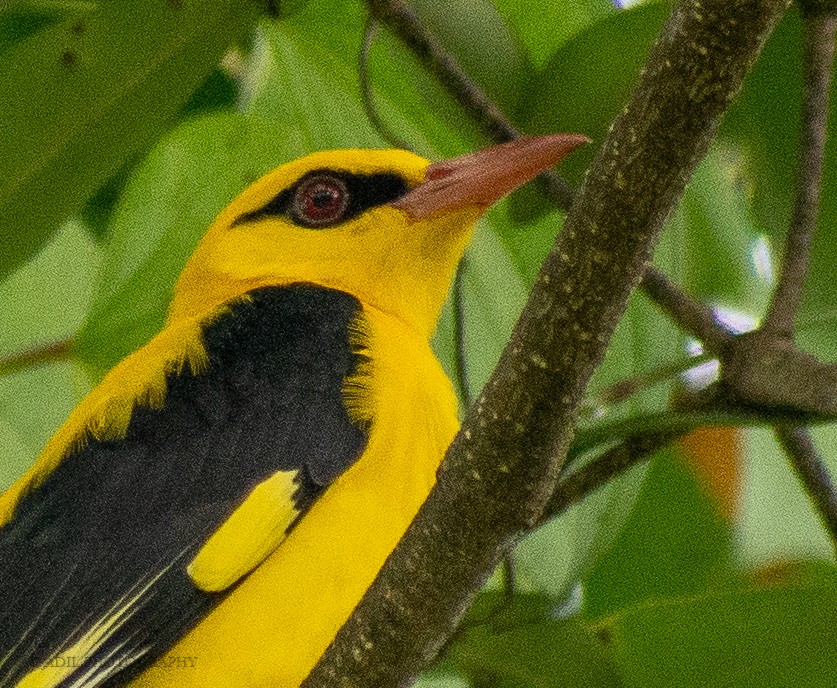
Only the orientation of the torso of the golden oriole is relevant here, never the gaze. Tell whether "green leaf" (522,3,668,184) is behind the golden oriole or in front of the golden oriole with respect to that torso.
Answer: in front

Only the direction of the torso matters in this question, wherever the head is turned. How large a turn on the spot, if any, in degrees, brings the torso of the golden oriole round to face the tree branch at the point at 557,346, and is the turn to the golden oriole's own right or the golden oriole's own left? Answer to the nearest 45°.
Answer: approximately 45° to the golden oriole's own right

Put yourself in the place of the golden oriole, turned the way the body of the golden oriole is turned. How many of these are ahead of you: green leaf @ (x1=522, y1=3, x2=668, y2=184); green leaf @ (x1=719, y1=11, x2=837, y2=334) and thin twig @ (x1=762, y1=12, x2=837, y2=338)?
3

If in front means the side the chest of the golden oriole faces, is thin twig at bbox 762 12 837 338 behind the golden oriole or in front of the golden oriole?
in front

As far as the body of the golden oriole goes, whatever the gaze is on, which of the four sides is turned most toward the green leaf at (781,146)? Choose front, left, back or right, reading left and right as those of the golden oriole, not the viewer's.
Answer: front

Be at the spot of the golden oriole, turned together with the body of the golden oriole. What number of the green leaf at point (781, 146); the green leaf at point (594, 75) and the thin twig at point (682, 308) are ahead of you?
3

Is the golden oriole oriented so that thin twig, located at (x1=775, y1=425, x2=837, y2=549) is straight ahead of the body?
yes

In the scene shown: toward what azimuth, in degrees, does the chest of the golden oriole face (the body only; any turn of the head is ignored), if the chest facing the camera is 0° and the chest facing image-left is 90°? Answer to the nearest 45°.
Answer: approximately 270°

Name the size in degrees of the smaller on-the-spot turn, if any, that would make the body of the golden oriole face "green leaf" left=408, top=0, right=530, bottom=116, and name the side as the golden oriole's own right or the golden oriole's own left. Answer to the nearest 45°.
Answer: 0° — it already faces it
